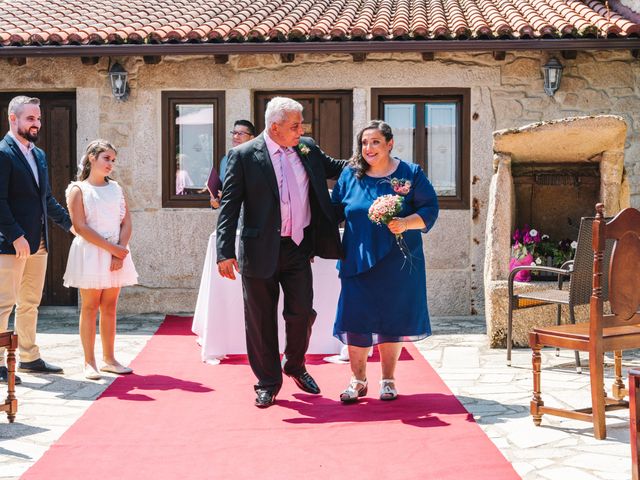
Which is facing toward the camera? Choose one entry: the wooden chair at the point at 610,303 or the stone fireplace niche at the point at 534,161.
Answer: the stone fireplace niche

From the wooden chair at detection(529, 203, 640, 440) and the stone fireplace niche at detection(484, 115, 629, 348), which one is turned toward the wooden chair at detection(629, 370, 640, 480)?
the stone fireplace niche

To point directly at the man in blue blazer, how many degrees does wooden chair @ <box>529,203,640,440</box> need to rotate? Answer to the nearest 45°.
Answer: approximately 45° to its left

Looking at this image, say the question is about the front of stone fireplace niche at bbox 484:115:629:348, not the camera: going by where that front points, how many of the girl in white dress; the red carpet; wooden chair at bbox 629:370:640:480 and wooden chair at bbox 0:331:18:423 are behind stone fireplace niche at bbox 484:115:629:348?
0

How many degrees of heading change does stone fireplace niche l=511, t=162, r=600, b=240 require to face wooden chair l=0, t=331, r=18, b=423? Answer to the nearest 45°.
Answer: approximately 45° to its right

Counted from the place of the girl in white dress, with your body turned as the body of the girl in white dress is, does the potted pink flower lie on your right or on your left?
on your left

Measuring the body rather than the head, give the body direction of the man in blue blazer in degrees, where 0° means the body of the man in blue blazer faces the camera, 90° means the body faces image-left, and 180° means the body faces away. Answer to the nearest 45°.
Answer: approximately 315°

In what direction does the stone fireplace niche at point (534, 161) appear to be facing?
toward the camera

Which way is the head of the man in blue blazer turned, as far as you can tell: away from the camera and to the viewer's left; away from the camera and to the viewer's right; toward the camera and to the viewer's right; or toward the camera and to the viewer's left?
toward the camera and to the viewer's right

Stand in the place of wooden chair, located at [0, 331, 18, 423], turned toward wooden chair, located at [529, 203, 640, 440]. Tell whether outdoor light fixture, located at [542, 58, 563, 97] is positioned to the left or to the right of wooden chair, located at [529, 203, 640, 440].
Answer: left

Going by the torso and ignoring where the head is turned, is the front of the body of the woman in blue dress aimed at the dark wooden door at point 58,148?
no

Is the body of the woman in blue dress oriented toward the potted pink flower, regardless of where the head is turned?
no

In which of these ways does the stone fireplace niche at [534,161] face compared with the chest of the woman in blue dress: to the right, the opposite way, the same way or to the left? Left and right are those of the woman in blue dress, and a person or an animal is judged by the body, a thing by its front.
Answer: the same way

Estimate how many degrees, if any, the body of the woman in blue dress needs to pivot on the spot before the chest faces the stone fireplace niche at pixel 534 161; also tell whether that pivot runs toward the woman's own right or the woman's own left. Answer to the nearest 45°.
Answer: approximately 135° to the woman's own left

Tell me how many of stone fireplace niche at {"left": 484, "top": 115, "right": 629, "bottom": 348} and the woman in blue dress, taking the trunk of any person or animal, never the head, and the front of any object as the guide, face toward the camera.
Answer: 2

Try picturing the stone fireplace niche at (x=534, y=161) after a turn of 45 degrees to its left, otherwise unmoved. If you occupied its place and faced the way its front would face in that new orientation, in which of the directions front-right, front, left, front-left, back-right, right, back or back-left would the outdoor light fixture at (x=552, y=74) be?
back-left

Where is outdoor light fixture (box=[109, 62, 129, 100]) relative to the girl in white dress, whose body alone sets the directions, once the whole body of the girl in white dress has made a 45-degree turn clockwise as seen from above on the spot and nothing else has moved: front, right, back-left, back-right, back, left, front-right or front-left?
back
